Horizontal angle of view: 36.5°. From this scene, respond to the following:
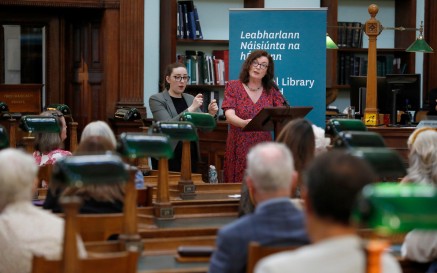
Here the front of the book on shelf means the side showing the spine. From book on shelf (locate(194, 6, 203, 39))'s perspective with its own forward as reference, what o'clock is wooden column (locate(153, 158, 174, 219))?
The wooden column is roughly at 12 o'clock from the book on shelf.

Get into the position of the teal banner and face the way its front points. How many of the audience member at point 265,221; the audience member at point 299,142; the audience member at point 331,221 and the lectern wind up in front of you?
4

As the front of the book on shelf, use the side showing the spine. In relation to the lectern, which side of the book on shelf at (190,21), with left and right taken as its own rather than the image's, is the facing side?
front

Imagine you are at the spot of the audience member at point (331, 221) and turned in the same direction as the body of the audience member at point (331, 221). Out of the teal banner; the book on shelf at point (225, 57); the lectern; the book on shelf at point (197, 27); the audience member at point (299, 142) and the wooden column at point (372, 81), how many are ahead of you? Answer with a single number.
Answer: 6

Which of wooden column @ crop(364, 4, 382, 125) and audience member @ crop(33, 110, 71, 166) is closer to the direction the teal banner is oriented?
the audience member

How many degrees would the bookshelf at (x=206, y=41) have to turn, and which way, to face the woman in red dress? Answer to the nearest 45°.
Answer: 0° — it already faces them

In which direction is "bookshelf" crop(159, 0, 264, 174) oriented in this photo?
toward the camera

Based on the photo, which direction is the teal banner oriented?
toward the camera

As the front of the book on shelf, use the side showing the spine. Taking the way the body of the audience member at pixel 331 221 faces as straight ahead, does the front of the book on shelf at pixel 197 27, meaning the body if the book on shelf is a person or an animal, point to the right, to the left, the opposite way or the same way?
the opposite way

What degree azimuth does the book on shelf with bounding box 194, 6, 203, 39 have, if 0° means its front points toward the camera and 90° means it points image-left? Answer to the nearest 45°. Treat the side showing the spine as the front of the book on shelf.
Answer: approximately 0°

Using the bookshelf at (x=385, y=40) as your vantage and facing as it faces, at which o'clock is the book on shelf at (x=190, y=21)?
The book on shelf is roughly at 2 o'clock from the bookshelf.

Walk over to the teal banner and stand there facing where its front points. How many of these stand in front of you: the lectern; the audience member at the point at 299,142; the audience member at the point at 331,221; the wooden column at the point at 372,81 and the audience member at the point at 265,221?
4

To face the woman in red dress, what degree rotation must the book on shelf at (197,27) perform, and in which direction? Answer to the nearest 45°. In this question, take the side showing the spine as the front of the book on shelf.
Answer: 0° — it already faces them

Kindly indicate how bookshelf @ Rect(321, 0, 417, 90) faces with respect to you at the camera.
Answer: facing the viewer
